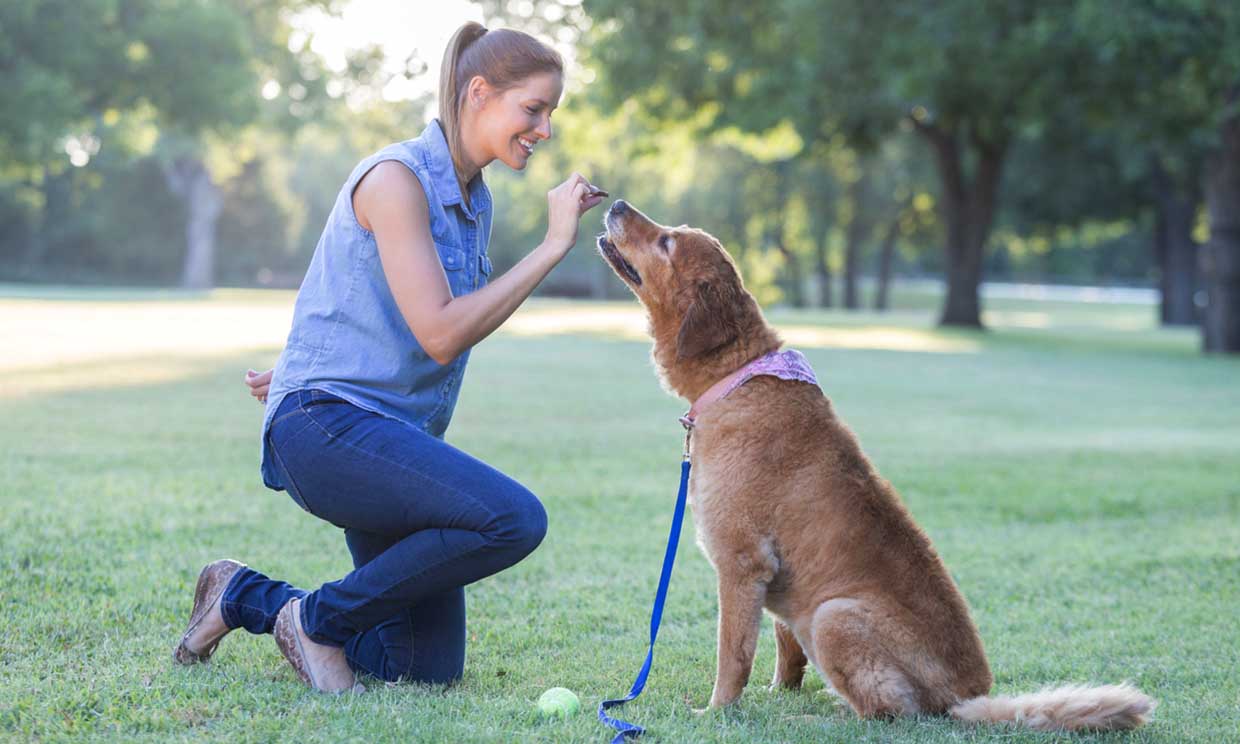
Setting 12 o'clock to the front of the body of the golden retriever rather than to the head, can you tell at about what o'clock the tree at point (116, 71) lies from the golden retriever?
The tree is roughly at 2 o'clock from the golden retriever.

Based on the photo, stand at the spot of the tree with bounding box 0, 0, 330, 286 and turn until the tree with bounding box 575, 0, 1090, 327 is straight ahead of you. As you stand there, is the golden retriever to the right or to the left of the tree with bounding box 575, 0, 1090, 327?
right

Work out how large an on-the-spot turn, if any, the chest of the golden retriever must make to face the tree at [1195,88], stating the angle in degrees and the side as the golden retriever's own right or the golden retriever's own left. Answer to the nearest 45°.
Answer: approximately 90° to the golden retriever's own right

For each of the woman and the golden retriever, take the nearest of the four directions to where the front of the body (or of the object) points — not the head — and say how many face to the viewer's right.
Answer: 1

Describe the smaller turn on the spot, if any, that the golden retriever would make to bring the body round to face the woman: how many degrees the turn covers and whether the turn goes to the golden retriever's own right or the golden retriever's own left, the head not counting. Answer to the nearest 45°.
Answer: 0° — it already faces them

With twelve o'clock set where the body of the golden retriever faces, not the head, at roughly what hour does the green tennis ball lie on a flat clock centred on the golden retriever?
The green tennis ball is roughly at 11 o'clock from the golden retriever.

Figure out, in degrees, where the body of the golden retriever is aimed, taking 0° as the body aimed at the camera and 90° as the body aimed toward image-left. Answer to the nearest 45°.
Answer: approximately 90°

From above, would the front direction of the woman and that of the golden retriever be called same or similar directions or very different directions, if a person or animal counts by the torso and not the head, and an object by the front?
very different directions

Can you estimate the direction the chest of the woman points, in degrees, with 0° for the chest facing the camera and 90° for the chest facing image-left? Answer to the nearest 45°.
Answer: approximately 270°
